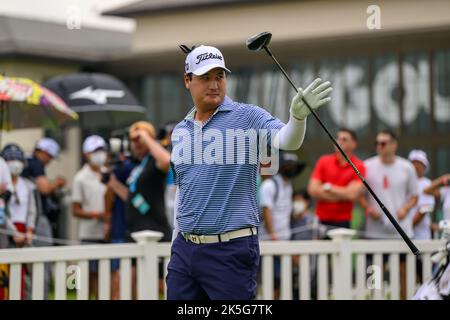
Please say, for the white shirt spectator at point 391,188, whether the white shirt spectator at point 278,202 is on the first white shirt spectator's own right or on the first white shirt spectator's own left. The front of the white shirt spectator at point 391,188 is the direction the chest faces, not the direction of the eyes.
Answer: on the first white shirt spectator's own right

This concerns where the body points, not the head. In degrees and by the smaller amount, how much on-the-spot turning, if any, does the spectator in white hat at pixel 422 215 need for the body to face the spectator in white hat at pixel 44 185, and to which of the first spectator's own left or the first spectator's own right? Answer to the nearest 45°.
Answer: approximately 45° to the first spectator's own right

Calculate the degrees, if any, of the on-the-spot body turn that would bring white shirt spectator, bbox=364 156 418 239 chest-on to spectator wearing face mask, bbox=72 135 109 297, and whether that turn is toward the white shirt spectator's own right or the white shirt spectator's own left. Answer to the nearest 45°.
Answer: approximately 90° to the white shirt spectator's own right

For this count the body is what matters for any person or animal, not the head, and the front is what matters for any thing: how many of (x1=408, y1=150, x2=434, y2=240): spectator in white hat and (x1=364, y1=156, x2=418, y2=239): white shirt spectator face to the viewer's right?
0

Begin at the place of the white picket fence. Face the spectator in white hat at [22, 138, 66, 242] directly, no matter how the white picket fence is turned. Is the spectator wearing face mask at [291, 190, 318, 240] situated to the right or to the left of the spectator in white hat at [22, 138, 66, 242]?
right

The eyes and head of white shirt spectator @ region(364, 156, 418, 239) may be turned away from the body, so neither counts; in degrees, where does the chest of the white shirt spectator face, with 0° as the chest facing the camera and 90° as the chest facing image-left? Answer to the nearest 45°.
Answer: approximately 0°
